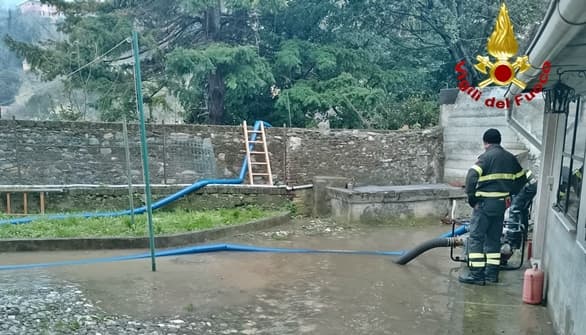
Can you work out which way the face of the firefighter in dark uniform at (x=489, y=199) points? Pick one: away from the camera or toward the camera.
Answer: away from the camera

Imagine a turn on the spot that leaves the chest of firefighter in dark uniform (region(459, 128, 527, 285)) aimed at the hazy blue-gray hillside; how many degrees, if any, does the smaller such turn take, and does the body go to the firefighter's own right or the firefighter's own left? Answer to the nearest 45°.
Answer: approximately 45° to the firefighter's own left

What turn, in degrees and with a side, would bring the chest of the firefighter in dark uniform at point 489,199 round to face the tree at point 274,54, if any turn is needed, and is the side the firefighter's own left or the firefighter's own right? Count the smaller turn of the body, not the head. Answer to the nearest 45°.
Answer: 0° — they already face it
